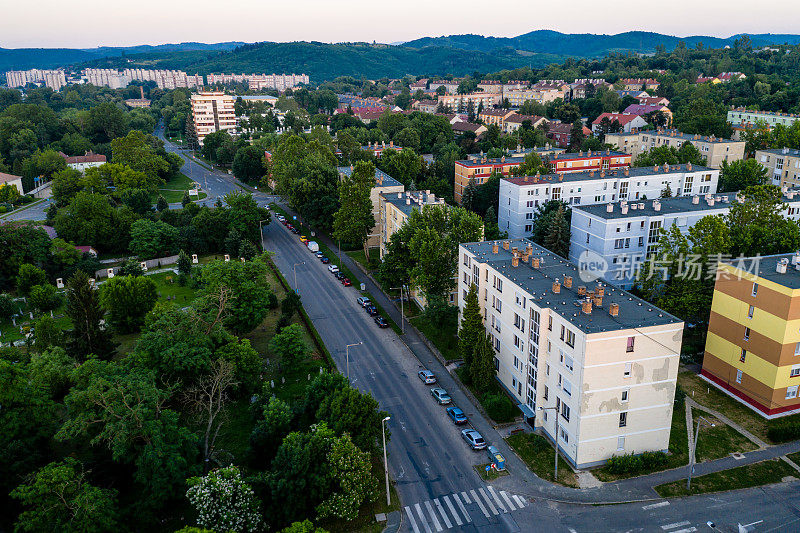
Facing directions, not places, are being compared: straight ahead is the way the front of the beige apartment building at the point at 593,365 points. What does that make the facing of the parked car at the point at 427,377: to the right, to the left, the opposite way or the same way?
to the right

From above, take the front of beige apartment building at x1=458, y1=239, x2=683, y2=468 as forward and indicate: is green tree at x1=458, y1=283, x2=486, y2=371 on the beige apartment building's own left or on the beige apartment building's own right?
on the beige apartment building's own right

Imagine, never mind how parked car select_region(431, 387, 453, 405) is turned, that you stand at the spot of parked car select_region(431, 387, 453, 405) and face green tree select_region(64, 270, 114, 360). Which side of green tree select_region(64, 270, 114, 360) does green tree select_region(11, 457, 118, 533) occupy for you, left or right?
left

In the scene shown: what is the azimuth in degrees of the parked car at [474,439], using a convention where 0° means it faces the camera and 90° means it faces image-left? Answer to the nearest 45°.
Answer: approximately 135°

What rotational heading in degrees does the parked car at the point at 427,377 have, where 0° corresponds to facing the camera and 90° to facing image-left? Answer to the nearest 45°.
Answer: approximately 135°

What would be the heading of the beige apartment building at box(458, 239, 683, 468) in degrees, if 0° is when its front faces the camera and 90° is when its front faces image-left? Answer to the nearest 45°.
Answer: approximately 45°

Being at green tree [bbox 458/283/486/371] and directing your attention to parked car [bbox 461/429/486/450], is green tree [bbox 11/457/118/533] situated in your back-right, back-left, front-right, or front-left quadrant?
front-right

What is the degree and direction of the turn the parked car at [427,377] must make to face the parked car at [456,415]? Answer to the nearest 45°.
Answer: approximately 135° to its left

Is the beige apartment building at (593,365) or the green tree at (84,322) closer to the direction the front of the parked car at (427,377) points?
the green tree

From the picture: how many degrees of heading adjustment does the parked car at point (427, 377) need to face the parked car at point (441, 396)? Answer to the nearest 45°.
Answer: approximately 135° to its left

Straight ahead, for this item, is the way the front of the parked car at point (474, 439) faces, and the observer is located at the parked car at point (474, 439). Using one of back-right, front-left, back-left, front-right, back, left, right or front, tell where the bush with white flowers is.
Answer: left

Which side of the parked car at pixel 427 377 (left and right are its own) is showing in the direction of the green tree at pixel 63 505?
left
